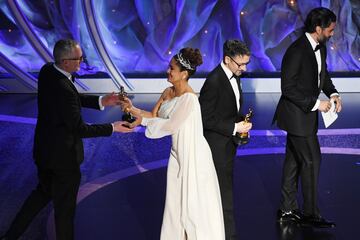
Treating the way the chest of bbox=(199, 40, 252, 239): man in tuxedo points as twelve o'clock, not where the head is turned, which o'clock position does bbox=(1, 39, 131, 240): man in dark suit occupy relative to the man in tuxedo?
The man in dark suit is roughly at 4 o'clock from the man in tuxedo.

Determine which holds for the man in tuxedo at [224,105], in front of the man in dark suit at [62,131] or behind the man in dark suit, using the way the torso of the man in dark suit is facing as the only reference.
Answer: in front

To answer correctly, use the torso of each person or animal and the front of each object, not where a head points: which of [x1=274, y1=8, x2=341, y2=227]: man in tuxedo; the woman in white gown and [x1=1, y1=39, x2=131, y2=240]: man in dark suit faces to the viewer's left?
the woman in white gown

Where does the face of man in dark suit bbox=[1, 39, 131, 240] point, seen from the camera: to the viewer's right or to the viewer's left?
to the viewer's right

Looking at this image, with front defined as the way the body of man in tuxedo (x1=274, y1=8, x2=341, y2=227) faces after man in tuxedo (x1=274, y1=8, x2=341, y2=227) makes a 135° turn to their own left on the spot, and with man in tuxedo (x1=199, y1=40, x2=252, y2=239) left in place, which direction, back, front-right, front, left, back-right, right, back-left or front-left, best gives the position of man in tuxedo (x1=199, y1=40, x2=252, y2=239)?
left

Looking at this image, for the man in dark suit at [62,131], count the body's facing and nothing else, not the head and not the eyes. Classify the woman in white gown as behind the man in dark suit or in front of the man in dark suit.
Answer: in front

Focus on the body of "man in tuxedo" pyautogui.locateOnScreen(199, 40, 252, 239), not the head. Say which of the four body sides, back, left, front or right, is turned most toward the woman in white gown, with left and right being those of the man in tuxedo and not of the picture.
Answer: right

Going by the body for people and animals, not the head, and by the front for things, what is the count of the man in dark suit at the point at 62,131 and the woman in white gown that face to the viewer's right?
1

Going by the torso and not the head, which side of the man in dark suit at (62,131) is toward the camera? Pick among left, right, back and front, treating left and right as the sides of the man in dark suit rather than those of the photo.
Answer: right

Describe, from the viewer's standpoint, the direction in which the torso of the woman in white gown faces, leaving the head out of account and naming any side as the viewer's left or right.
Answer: facing to the left of the viewer

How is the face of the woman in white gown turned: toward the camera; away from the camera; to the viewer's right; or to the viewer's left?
to the viewer's left
